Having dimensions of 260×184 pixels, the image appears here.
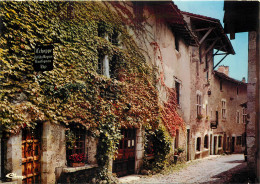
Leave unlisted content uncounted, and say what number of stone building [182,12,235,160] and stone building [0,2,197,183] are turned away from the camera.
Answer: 0

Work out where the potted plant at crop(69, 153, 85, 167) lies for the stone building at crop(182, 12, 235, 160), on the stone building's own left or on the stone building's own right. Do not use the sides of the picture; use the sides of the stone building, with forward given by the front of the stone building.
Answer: on the stone building's own right

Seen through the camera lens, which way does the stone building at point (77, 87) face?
facing the viewer and to the right of the viewer

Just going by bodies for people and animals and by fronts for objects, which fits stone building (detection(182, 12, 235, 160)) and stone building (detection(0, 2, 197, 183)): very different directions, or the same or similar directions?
same or similar directions

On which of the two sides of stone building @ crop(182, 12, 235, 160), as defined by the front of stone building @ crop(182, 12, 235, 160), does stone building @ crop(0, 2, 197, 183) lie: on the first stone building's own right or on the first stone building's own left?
on the first stone building's own right

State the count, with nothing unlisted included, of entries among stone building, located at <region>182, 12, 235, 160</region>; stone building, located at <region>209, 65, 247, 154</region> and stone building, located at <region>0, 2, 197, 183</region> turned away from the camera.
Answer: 0

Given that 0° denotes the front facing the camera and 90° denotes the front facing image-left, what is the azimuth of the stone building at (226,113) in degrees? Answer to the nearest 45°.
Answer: approximately 315°
